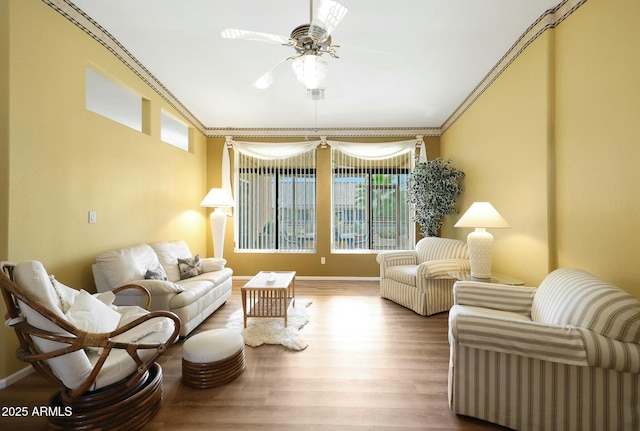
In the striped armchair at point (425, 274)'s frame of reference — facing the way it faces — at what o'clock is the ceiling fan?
The ceiling fan is roughly at 11 o'clock from the striped armchair.

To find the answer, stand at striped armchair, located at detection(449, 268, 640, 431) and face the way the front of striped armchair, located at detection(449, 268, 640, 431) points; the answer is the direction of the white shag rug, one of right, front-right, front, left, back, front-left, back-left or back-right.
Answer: front

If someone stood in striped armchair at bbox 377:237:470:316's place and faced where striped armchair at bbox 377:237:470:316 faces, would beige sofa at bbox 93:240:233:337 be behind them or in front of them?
in front

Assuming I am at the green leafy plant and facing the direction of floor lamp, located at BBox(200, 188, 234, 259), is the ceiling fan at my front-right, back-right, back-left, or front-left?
front-left

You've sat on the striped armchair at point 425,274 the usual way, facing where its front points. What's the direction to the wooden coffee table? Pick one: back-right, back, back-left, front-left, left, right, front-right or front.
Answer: front

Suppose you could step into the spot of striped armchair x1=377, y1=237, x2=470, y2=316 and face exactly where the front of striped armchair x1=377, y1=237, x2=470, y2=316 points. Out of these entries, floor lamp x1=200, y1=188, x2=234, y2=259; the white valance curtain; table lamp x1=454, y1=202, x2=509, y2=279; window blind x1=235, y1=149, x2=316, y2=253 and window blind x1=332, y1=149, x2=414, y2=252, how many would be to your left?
1

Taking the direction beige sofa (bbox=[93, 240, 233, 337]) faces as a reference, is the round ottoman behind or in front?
in front

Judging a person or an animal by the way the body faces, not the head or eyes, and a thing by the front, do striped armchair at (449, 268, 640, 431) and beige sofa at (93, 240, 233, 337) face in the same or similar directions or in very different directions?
very different directions

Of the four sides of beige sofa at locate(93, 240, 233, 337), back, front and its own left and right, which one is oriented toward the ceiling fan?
front

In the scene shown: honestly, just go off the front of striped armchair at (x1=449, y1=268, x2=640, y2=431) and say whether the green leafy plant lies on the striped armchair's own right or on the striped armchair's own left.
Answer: on the striped armchair's own right

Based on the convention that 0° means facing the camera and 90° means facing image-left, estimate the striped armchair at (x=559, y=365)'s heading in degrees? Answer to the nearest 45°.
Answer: approximately 90°

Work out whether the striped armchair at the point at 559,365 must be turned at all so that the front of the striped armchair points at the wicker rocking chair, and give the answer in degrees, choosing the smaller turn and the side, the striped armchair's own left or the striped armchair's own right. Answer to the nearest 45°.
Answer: approximately 45° to the striped armchair's own left

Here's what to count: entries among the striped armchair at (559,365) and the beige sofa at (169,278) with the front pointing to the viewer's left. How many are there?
1

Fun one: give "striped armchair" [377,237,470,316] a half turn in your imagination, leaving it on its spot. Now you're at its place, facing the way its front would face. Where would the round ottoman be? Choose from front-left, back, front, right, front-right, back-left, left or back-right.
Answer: back

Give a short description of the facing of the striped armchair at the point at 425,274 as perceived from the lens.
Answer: facing the viewer and to the left of the viewer
